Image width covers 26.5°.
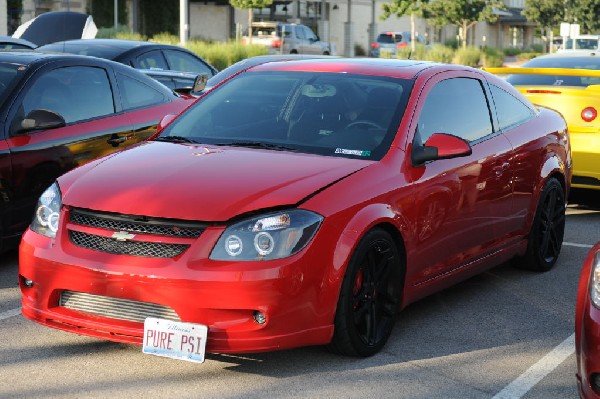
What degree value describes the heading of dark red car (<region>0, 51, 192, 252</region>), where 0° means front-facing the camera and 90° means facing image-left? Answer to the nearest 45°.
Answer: approximately 45°

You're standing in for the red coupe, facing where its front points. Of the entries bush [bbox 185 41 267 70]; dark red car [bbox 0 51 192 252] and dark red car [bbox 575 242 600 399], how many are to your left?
1

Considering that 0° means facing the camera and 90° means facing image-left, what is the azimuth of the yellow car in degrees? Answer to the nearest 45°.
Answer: approximately 225°

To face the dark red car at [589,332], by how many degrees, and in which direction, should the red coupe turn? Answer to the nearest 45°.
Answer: approximately 90° to its left

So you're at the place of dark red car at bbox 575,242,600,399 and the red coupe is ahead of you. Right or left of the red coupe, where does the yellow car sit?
right

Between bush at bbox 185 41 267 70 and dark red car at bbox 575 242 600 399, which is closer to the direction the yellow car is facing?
the bush
